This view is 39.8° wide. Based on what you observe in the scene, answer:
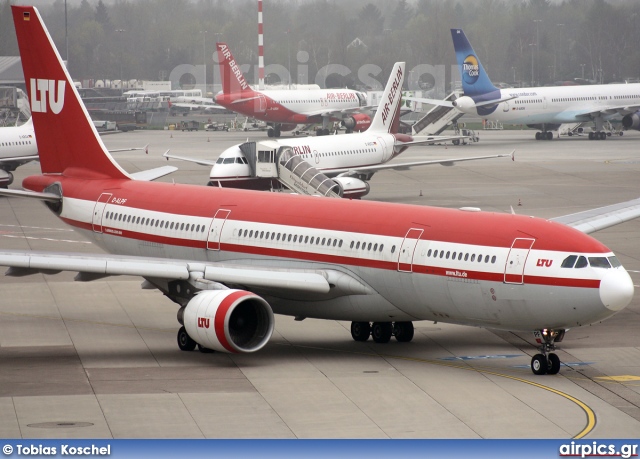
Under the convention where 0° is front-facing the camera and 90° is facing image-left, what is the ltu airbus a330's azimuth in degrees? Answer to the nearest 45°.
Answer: approximately 315°
